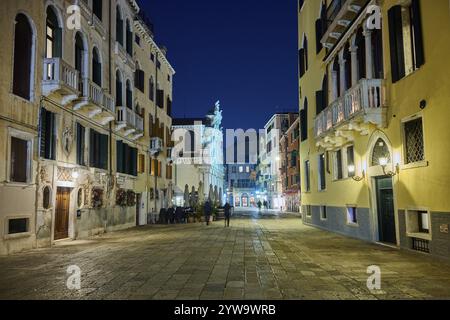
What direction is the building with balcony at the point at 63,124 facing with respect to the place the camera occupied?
facing the viewer and to the right of the viewer

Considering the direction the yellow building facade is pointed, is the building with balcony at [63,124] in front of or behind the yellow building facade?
in front

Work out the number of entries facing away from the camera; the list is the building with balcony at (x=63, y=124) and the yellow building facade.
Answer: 0

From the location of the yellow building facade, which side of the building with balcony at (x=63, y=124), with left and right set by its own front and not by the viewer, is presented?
front

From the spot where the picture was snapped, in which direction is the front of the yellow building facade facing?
facing the viewer and to the left of the viewer

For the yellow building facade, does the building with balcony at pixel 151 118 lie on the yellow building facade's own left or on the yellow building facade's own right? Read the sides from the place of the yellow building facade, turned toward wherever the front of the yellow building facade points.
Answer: on the yellow building facade's own right
